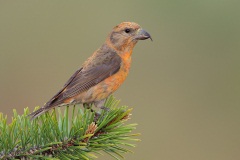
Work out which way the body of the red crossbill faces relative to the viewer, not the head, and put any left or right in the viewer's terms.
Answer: facing to the right of the viewer
